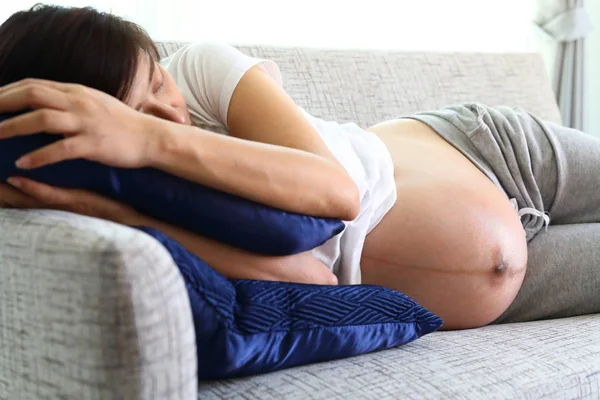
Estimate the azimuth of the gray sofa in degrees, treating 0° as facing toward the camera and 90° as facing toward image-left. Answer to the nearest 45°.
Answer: approximately 315°

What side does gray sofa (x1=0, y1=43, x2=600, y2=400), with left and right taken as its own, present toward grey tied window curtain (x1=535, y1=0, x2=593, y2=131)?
left
